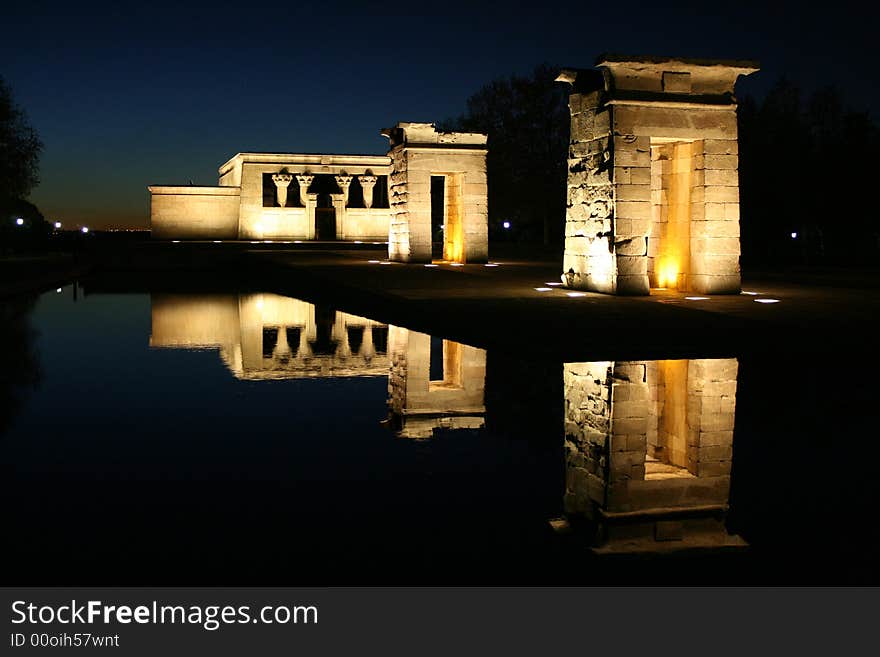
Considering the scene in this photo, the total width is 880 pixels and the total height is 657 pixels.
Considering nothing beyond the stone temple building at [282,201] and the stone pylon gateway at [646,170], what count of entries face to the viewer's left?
0

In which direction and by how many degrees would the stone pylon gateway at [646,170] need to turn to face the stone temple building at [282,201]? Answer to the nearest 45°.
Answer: approximately 180°

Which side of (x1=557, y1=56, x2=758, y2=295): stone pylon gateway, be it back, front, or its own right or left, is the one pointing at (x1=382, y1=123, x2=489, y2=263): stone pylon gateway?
back

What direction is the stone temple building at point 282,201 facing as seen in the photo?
toward the camera

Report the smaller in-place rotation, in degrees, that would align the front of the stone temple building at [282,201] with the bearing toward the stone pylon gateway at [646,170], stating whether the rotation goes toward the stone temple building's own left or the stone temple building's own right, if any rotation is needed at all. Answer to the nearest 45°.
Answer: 0° — it already faces it

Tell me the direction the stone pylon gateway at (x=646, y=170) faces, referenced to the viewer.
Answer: facing the viewer and to the right of the viewer

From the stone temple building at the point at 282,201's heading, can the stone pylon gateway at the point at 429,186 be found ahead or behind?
ahead
